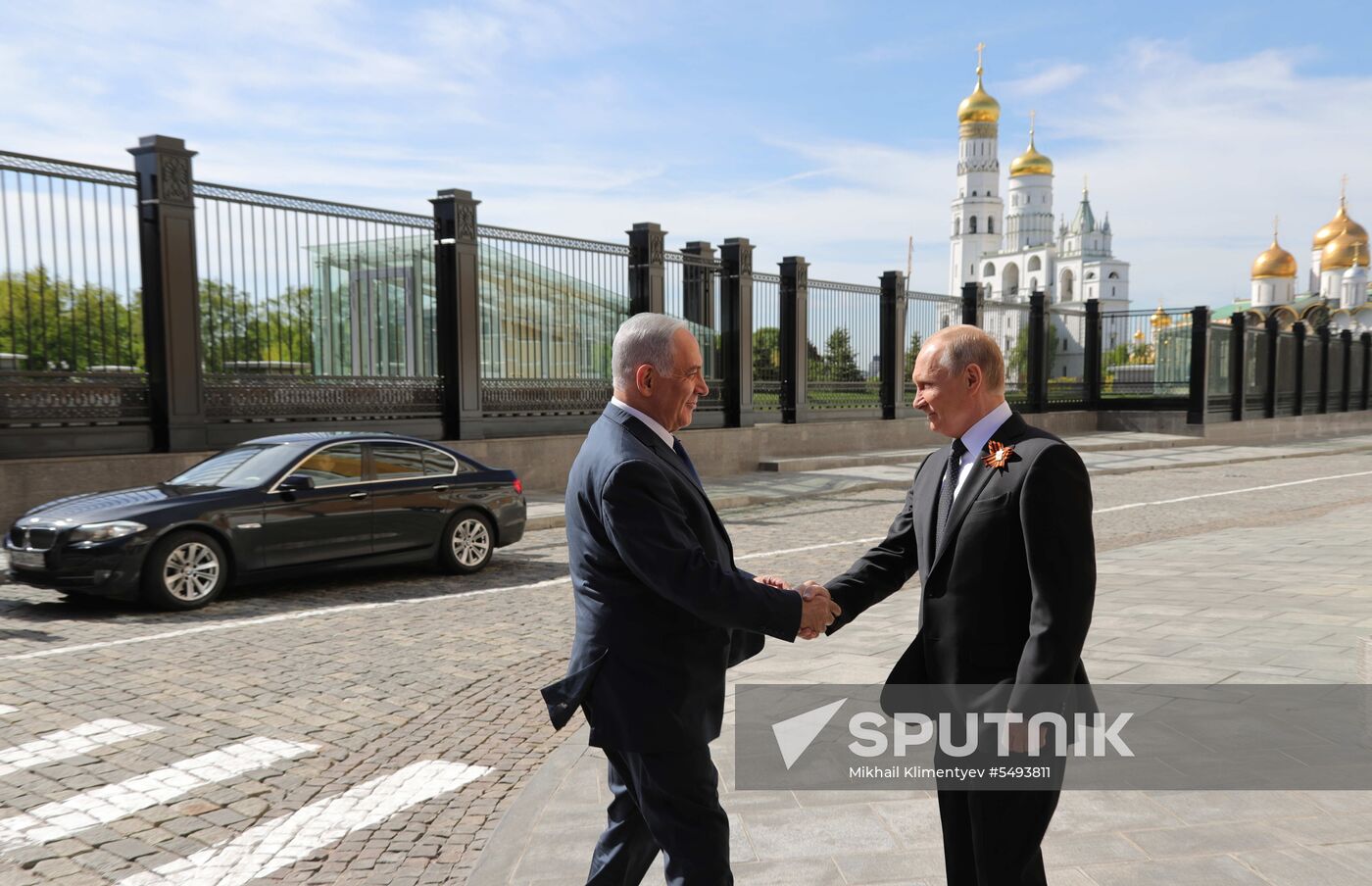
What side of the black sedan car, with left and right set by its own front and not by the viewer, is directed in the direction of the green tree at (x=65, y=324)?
right

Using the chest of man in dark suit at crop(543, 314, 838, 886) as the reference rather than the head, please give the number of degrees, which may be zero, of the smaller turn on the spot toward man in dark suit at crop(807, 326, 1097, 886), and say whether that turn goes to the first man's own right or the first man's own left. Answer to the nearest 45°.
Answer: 0° — they already face them

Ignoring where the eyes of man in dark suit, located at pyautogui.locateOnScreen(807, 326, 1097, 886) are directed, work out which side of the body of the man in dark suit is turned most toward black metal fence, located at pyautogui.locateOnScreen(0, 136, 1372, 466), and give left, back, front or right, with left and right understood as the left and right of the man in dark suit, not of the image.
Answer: right

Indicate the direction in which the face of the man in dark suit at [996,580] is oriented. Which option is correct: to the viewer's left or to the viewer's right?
to the viewer's left

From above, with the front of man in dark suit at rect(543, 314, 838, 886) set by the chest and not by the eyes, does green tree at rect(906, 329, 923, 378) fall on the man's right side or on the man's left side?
on the man's left side

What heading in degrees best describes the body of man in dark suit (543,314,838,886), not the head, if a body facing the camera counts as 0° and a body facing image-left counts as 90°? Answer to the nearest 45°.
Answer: approximately 270°

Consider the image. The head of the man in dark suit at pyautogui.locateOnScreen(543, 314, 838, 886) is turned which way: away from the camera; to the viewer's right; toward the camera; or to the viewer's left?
to the viewer's right

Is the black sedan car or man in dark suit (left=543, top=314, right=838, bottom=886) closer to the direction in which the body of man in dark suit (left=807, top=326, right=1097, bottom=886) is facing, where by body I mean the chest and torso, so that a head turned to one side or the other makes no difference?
the man in dark suit

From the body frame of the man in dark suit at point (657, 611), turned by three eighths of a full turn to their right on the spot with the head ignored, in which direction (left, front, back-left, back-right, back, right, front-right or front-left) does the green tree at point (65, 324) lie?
right

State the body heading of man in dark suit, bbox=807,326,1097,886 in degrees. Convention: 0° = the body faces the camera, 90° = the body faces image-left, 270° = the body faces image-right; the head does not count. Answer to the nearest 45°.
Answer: approximately 45°

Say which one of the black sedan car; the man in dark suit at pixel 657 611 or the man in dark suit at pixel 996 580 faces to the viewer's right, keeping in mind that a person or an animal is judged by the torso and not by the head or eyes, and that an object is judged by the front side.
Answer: the man in dark suit at pixel 657 611

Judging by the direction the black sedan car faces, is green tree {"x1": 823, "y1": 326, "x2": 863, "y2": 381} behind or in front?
behind

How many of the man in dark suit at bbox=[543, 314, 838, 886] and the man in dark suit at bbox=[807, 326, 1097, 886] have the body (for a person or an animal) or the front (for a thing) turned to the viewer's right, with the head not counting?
1

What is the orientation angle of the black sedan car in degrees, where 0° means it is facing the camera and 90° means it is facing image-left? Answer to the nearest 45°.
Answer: approximately 45°
